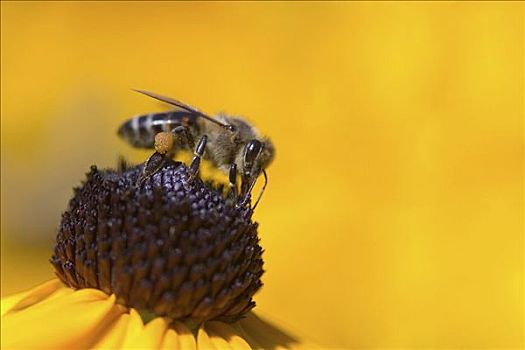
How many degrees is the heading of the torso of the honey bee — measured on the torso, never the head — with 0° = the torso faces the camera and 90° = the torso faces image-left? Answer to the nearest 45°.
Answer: approximately 270°
